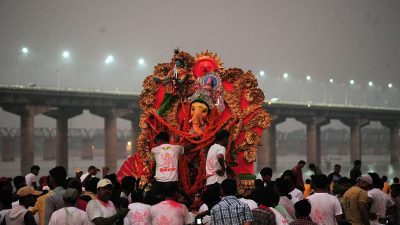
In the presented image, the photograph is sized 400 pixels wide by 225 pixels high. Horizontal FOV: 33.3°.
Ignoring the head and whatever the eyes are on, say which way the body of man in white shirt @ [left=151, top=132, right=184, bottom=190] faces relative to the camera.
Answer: away from the camera

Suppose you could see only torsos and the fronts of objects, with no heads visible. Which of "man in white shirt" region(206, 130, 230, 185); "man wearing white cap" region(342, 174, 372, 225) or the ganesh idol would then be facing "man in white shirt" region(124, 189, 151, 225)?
the ganesh idol

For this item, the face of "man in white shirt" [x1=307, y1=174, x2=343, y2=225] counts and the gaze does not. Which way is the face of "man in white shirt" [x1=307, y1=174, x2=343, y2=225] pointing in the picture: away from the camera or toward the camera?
away from the camera

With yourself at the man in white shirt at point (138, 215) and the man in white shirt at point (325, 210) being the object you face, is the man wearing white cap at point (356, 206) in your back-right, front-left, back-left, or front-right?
front-left

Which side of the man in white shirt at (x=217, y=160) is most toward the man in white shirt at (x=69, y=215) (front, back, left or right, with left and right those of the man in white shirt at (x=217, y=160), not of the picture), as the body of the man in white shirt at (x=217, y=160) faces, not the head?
back

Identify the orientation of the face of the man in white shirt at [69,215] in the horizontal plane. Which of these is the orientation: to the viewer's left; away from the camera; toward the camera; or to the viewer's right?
away from the camera

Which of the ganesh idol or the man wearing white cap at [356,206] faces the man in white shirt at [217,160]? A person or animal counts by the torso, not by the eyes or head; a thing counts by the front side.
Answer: the ganesh idol

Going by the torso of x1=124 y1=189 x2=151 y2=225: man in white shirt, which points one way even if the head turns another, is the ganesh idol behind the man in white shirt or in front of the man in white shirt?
in front

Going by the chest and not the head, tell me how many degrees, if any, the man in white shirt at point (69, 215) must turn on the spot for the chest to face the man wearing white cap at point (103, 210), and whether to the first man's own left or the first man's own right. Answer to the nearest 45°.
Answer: approximately 45° to the first man's own right

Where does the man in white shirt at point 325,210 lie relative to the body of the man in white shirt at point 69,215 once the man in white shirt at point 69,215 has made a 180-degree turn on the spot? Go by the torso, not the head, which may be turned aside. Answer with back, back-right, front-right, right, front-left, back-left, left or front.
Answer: left

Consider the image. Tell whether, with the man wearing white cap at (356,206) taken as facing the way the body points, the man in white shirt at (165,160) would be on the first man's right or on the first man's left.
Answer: on the first man's left

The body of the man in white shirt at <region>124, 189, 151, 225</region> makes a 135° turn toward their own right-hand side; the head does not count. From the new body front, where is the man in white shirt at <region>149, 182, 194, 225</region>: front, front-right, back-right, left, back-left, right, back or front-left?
front

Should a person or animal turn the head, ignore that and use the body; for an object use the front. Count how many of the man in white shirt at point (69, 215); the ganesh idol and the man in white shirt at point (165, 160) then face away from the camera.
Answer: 2

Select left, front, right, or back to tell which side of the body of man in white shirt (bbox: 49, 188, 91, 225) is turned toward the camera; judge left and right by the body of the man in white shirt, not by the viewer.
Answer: back

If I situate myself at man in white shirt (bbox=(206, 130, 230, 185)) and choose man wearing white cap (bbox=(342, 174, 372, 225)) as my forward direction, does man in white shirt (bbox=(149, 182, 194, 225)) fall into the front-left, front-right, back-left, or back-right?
front-right

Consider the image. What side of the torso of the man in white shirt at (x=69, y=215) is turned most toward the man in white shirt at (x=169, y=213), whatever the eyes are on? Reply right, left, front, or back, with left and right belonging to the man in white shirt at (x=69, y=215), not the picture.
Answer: right

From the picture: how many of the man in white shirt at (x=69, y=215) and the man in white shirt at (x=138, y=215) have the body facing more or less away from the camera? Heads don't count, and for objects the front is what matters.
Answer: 2

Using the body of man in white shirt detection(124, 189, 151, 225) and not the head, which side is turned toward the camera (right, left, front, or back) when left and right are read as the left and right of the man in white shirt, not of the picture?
back

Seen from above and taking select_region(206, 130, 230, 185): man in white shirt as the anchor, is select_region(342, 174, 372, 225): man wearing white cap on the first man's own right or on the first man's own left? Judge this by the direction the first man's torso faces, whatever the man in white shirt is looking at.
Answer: on the first man's own right

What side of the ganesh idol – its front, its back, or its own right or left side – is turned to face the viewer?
front
